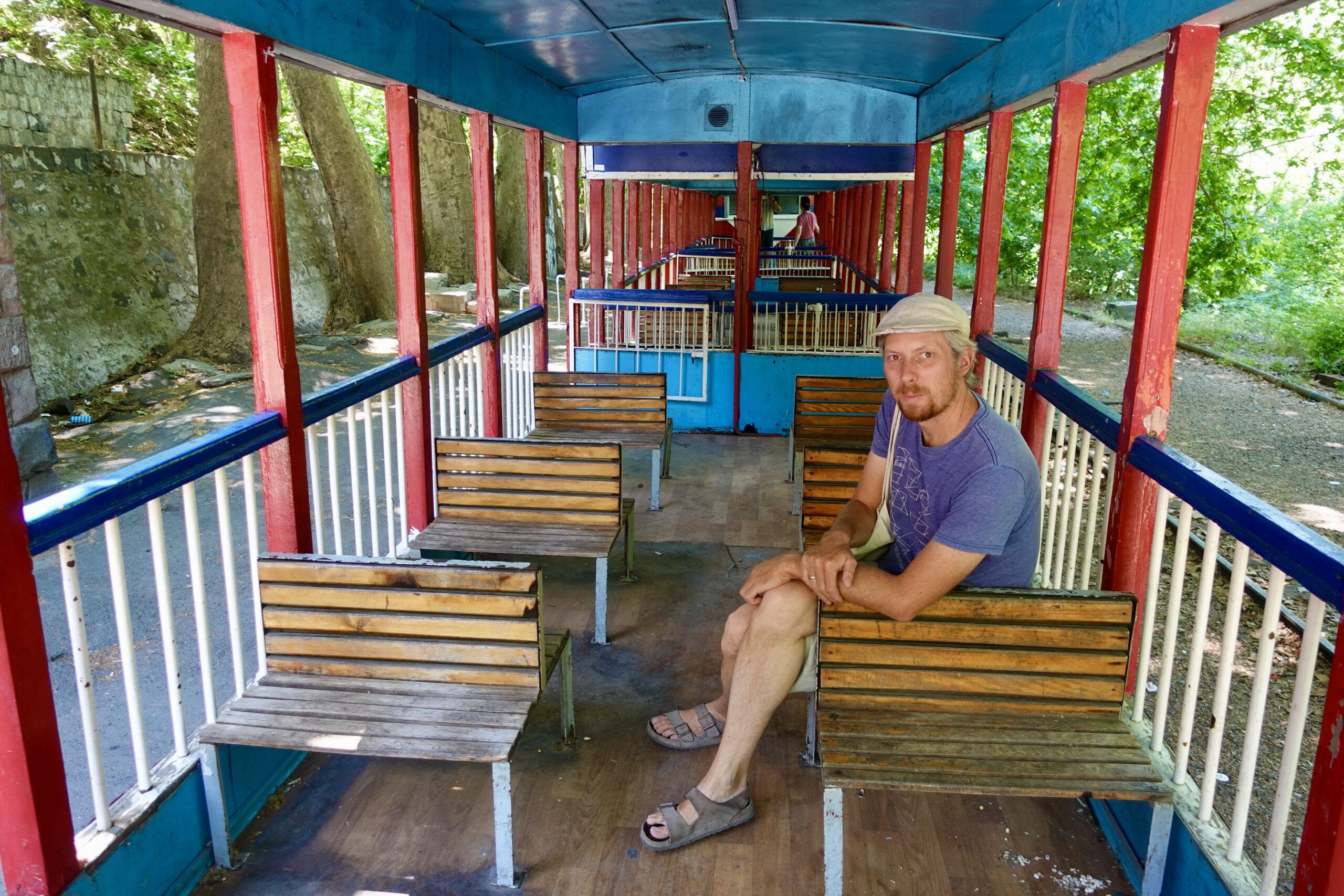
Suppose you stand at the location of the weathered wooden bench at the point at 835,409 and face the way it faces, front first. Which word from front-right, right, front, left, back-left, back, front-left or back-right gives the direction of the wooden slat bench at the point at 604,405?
right

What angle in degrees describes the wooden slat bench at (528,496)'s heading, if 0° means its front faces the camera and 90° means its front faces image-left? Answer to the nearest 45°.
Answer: approximately 0°

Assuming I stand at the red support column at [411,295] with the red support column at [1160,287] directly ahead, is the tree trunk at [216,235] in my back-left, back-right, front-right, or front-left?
back-left

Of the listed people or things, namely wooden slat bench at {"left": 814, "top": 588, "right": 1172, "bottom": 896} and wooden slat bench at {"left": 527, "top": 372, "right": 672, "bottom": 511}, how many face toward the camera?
2

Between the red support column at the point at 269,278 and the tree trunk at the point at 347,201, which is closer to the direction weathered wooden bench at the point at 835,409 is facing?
the red support column

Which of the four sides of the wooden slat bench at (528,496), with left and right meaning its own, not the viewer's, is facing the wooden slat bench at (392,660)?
front

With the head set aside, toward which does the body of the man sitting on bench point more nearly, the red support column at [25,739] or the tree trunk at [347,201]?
the red support column

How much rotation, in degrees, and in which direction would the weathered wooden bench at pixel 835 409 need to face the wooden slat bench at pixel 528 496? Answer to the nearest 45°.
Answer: approximately 45° to its right

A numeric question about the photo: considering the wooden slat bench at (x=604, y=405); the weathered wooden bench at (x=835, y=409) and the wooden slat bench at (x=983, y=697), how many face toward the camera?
3

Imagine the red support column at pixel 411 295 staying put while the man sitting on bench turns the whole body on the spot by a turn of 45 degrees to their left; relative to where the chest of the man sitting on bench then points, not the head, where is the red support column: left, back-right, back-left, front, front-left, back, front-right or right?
back-right

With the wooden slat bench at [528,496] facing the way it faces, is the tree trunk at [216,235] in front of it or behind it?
behind
